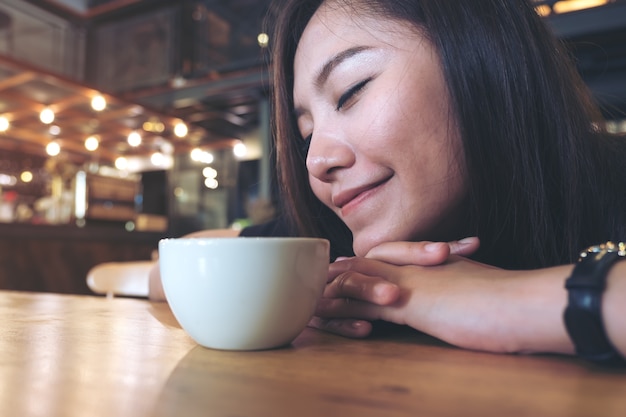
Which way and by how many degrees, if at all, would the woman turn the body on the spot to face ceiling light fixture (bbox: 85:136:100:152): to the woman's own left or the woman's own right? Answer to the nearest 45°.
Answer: approximately 90° to the woman's own right

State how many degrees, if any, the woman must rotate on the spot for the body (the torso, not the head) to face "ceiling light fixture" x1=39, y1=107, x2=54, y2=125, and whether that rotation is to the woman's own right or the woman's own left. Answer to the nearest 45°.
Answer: approximately 90° to the woman's own right

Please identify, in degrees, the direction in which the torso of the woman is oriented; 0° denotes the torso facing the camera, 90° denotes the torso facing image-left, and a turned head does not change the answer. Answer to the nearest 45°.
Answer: approximately 45°

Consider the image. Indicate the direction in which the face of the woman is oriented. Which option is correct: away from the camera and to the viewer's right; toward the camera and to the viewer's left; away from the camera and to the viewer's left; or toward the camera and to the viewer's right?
toward the camera and to the viewer's left

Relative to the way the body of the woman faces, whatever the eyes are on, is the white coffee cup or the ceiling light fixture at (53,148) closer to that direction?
the white coffee cup

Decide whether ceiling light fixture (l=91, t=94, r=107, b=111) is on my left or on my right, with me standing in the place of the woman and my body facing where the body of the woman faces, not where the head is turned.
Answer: on my right

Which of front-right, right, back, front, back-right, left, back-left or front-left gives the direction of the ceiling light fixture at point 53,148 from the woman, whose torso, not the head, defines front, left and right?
right

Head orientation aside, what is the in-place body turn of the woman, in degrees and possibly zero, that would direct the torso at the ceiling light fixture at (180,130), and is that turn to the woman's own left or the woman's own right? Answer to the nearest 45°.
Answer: approximately 90° to the woman's own right

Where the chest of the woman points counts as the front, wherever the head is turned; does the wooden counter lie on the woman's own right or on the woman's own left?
on the woman's own right

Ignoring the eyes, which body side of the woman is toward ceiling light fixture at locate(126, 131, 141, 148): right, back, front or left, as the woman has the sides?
right
